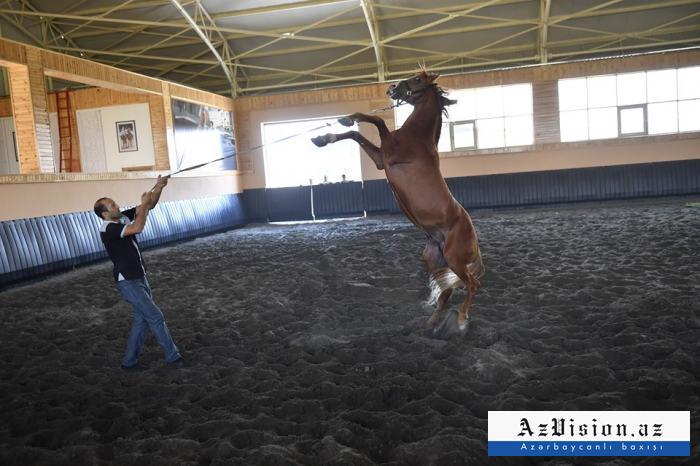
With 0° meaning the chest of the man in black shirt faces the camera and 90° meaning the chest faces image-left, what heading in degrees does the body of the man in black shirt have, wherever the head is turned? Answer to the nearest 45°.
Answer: approximately 270°

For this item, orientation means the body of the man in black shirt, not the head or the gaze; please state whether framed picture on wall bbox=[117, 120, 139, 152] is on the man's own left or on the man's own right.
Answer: on the man's own left

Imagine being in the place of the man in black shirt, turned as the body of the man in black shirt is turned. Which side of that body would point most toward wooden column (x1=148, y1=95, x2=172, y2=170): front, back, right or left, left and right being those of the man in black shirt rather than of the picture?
left

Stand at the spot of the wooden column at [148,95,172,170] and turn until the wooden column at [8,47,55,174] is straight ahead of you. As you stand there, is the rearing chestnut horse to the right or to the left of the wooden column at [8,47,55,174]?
left

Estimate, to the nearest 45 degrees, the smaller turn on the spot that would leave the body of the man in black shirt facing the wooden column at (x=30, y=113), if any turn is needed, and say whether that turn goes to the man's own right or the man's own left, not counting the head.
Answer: approximately 90° to the man's own left

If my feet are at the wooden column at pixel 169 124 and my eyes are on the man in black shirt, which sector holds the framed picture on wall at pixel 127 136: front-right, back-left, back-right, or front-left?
back-right

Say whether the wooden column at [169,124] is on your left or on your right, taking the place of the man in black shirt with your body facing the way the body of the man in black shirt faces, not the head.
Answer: on your left
